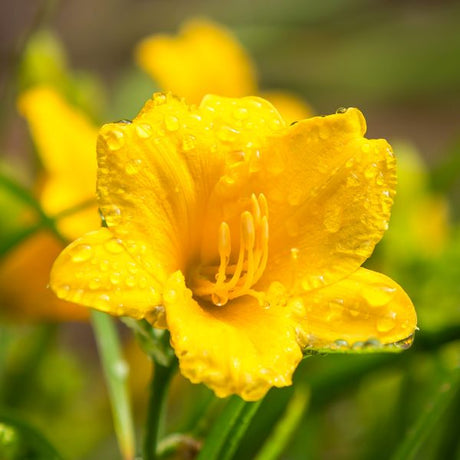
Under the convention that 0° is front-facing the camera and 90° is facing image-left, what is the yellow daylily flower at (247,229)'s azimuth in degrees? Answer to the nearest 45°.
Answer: approximately 0°

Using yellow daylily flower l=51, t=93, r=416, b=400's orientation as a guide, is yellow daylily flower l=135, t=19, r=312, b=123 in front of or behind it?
behind
